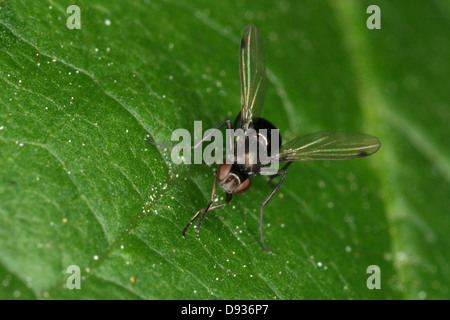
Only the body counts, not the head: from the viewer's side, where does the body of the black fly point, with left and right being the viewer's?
facing the viewer and to the left of the viewer
